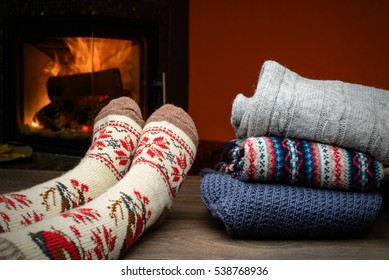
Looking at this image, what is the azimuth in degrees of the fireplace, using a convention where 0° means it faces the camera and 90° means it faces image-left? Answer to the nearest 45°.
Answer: approximately 0°
